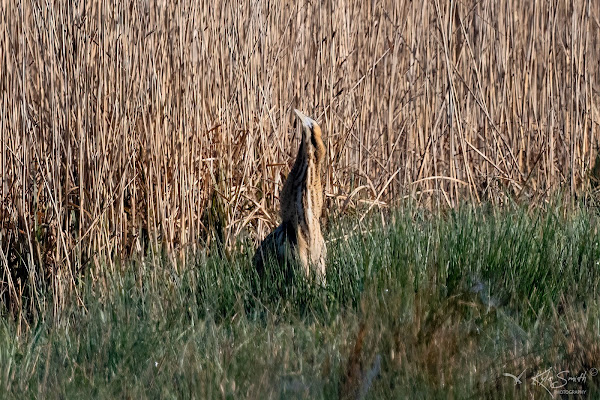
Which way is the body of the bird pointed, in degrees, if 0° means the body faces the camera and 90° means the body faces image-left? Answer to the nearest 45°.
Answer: approximately 315°
